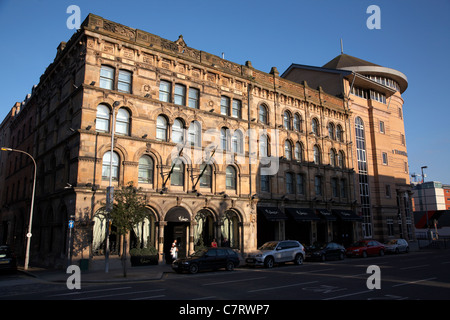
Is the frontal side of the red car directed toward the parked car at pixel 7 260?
yes

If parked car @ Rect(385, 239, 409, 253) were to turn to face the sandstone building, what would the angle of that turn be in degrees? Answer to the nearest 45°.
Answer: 0° — it already faces it

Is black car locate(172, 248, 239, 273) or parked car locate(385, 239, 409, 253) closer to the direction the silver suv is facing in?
the black car

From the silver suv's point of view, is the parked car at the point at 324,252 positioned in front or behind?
behind

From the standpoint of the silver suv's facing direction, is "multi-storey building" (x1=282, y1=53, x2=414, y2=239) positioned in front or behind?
behind

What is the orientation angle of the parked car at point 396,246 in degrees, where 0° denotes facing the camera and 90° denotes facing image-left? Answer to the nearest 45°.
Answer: approximately 45°

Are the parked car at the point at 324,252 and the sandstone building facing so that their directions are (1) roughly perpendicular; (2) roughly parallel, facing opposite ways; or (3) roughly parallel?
roughly perpendicular

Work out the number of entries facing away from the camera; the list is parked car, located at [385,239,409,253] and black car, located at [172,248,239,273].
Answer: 0
